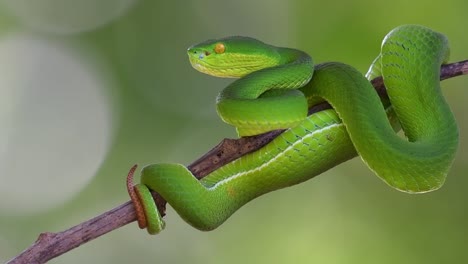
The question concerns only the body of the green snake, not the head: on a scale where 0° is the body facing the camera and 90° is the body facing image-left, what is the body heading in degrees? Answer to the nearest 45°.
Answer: approximately 90°
